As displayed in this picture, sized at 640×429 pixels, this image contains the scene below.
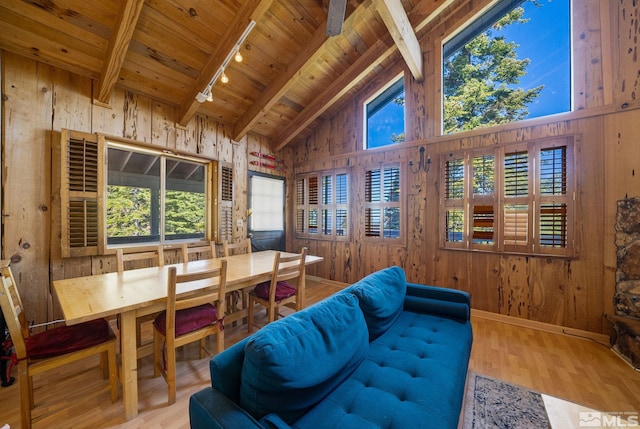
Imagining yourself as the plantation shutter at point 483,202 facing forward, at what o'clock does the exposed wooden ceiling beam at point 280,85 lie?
The exposed wooden ceiling beam is roughly at 2 o'clock from the plantation shutter.

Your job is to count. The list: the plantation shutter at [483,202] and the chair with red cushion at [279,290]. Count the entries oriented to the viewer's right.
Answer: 0

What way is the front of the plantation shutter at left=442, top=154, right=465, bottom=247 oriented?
toward the camera

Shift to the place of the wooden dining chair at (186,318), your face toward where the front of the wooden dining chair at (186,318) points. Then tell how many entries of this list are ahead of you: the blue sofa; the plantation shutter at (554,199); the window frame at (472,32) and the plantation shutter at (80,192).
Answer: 1

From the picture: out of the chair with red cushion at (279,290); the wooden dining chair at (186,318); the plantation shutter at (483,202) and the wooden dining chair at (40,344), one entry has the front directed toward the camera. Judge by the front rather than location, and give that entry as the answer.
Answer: the plantation shutter

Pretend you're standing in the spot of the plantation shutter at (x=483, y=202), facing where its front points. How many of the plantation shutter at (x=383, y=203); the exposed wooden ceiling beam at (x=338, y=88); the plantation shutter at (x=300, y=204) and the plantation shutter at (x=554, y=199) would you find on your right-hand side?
3

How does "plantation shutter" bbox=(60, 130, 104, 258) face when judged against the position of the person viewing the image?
facing the viewer and to the right of the viewer

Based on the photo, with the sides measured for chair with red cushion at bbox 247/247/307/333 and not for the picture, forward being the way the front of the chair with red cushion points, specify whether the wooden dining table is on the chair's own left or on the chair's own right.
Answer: on the chair's own left

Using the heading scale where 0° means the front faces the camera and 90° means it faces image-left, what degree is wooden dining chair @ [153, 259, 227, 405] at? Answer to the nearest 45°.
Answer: approximately 135°

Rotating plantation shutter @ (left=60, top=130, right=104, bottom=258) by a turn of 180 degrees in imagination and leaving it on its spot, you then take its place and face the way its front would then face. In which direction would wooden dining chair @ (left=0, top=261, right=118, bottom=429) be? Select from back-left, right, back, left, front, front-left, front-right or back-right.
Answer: back-left

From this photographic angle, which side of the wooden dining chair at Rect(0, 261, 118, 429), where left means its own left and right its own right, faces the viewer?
right

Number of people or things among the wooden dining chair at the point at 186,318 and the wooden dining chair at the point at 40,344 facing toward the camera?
0

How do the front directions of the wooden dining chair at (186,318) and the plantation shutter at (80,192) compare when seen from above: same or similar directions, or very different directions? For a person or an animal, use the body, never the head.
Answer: very different directions

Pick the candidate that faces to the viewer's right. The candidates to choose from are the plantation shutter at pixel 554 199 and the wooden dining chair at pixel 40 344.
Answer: the wooden dining chair
